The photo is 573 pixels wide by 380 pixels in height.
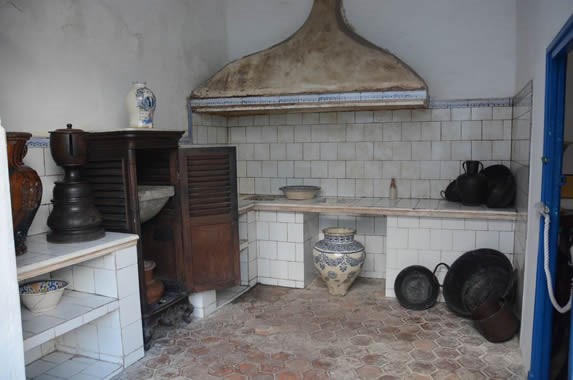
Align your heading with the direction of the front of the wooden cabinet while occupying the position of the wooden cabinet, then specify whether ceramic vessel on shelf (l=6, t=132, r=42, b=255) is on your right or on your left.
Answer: on your right

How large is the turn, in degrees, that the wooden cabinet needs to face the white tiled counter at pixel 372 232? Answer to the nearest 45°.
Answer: approximately 45° to its left

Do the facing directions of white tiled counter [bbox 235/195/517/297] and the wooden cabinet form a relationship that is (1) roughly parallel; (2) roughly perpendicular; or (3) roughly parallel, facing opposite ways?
roughly perpendicular

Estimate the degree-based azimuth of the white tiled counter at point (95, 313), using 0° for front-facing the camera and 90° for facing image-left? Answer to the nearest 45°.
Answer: approximately 315°

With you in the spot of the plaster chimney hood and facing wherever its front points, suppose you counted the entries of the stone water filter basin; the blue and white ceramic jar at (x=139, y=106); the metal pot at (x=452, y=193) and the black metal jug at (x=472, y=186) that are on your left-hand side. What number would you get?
2

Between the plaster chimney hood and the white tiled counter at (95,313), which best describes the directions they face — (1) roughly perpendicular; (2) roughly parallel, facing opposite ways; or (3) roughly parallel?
roughly perpendicular

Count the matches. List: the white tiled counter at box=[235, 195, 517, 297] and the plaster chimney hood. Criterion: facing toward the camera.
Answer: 2

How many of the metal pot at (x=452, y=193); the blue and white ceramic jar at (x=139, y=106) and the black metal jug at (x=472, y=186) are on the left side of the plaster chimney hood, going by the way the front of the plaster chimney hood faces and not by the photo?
2

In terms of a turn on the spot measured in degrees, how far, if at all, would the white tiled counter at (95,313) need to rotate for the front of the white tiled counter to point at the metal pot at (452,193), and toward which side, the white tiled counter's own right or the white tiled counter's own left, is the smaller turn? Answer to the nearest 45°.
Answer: approximately 45° to the white tiled counter's own left

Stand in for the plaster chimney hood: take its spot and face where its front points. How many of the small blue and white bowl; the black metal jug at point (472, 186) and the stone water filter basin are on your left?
1

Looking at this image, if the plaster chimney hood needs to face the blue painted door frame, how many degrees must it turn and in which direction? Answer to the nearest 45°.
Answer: approximately 45° to its left

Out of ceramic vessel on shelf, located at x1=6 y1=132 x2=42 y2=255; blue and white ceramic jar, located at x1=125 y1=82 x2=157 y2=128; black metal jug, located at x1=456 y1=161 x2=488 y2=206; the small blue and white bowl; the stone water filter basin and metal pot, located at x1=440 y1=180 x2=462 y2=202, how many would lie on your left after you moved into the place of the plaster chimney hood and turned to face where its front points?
2
